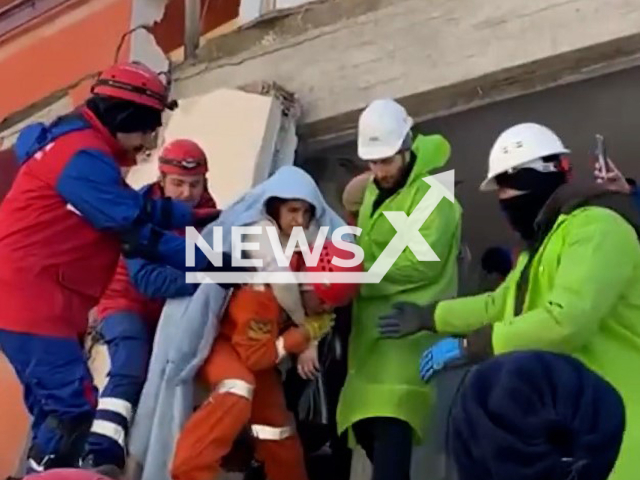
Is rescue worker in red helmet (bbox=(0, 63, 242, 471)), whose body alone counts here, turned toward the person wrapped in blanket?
yes

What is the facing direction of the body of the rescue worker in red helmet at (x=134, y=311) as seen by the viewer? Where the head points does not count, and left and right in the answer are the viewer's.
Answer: facing the viewer and to the right of the viewer

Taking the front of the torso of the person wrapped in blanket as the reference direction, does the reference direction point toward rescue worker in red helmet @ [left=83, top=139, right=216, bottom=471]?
no

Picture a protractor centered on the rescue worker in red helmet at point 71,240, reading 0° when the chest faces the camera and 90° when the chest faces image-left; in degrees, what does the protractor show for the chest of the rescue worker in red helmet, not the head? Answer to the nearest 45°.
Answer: approximately 270°

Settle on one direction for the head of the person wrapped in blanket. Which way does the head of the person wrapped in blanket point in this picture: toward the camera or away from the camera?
toward the camera

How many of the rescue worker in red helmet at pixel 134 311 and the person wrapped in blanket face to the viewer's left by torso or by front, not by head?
0
